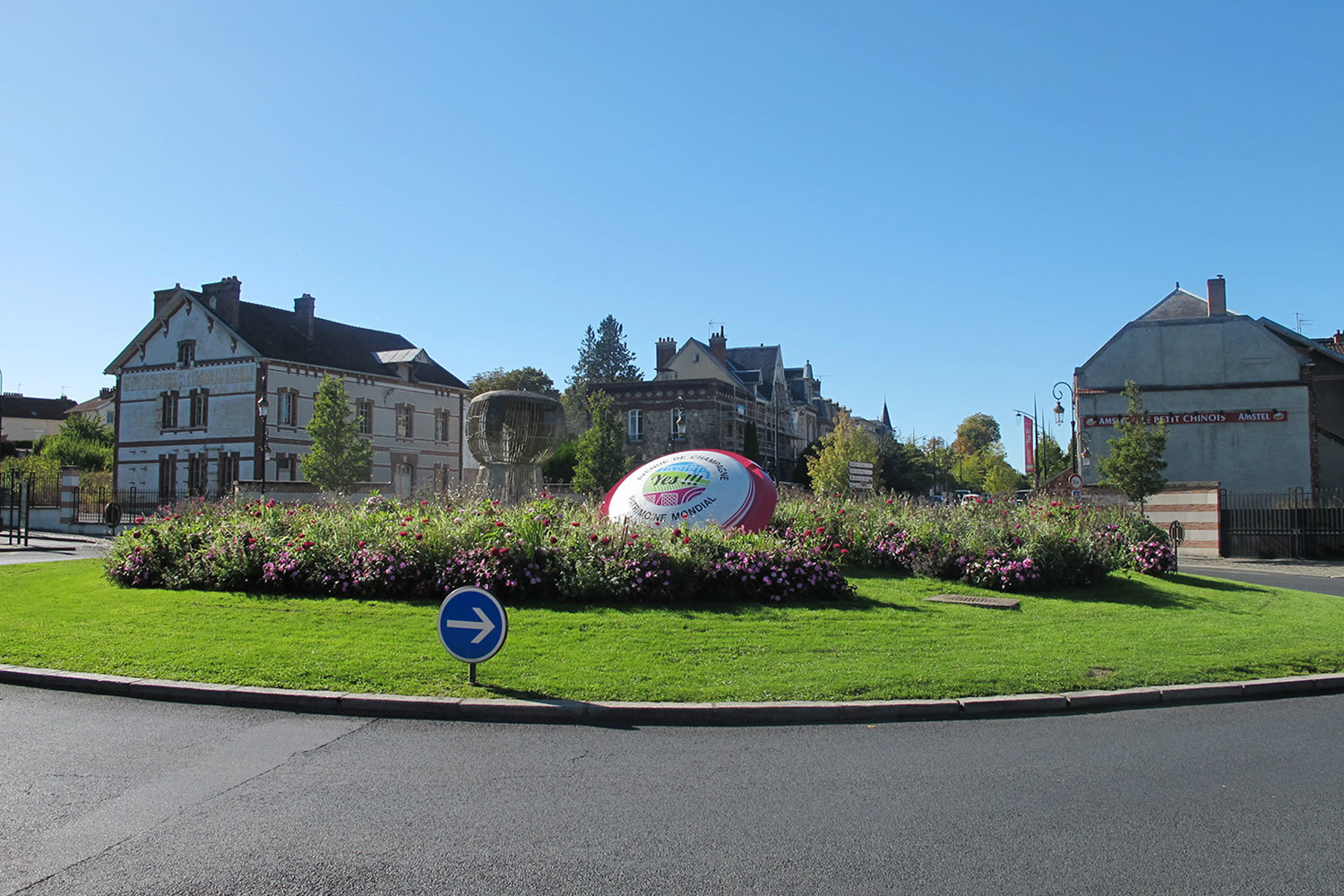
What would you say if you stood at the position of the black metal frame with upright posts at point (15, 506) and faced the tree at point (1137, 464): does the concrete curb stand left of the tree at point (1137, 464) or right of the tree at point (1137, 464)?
right

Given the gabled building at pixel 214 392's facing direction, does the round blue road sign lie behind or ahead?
ahead

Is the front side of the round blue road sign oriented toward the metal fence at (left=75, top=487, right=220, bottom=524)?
no

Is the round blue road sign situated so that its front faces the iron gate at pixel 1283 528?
no

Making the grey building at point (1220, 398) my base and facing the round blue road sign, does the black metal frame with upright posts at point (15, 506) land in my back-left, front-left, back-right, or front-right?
front-right

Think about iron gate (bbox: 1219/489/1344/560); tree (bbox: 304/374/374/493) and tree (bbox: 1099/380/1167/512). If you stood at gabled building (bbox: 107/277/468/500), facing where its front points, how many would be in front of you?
3

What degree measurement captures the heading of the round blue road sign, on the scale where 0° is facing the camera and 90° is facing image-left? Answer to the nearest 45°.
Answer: approximately 0°

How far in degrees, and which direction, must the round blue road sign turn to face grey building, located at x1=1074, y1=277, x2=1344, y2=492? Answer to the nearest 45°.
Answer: approximately 135° to its left

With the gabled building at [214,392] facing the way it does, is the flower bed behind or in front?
in front

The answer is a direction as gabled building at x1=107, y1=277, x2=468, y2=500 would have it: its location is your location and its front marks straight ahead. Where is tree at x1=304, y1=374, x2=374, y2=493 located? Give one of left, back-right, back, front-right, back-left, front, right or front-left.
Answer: front

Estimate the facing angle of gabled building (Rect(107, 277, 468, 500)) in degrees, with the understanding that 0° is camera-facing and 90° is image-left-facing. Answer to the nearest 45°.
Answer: approximately 315°

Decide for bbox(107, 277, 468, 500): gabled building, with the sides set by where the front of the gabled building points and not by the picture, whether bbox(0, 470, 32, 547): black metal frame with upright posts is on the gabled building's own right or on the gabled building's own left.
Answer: on the gabled building's own right

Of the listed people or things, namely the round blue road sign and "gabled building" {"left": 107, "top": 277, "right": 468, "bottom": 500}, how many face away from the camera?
0
